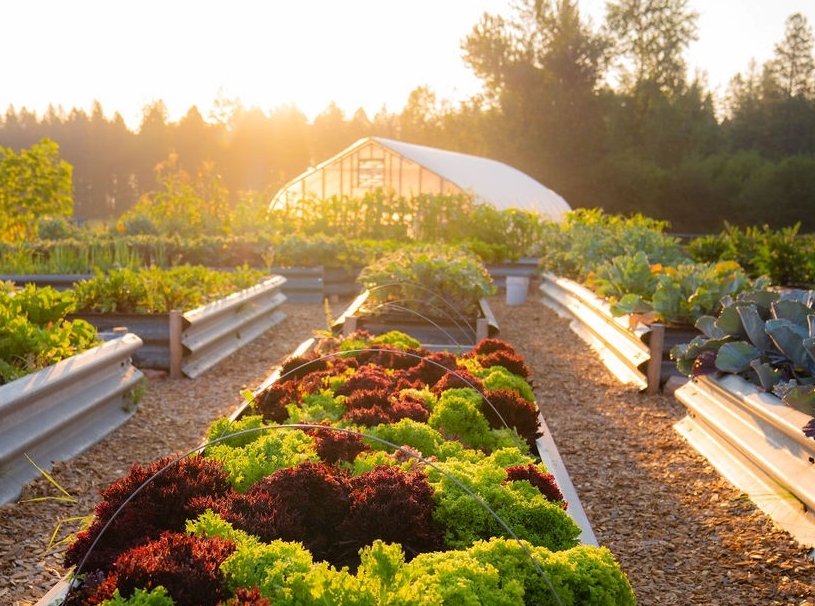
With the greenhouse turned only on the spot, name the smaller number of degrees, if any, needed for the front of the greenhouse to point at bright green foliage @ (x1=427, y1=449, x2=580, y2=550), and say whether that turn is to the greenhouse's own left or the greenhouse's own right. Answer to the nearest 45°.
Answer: approximately 45° to the greenhouse's own left

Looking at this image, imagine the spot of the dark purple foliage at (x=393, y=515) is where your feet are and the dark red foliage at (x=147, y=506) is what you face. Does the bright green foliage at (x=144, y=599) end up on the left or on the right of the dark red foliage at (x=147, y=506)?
left

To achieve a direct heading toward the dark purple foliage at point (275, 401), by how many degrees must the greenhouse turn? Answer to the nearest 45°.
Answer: approximately 45° to its left

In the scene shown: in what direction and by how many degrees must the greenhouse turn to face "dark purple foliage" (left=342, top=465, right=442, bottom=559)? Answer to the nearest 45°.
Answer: approximately 45° to its left

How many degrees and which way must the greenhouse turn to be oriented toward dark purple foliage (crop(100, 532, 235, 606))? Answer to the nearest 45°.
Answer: approximately 45° to its left

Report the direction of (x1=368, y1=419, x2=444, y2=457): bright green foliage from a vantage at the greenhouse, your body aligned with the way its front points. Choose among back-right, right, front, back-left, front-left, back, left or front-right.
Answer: front-left

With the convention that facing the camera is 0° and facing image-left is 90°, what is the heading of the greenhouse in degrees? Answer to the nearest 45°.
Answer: approximately 45°

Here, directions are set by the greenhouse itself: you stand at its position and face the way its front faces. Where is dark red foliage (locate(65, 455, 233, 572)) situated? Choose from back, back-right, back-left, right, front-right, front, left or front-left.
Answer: front-left

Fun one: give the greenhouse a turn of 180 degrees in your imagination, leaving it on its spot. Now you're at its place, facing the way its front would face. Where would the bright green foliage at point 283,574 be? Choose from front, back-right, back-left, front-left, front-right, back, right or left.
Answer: back-right

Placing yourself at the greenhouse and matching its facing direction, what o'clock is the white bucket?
The white bucket is roughly at 10 o'clock from the greenhouse.

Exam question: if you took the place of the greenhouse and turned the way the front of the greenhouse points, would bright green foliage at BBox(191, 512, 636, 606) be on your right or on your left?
on your left

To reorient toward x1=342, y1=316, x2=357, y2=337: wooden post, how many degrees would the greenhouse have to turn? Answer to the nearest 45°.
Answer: approximately 45° to its left
